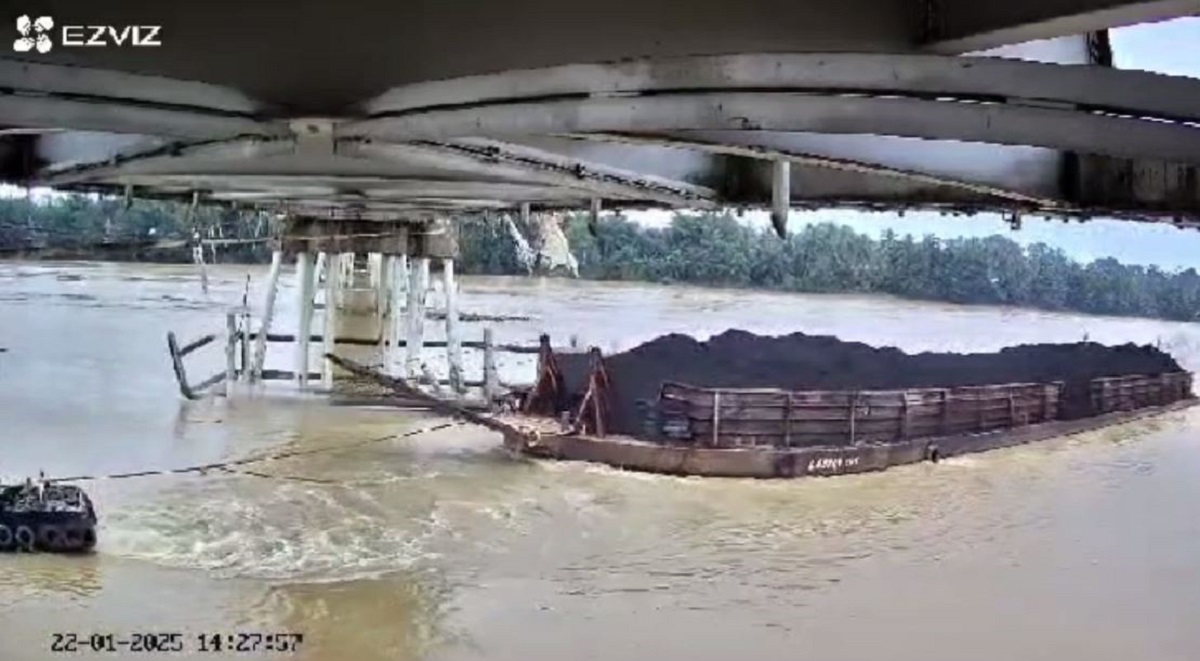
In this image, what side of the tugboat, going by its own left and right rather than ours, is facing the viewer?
left

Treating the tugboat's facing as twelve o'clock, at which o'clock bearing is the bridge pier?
The bridge pier is roughly at 4 o'clock from the tugboat.

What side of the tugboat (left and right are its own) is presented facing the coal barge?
back
